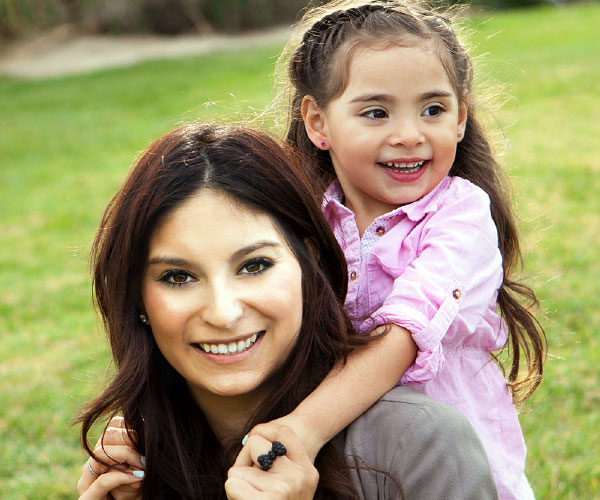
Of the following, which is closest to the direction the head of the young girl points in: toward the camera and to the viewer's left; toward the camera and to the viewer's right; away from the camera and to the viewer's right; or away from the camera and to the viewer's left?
toward the camera and to the viewer's right

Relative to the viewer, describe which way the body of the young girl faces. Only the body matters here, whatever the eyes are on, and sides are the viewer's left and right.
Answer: facing the viewer and to the left of the viewer

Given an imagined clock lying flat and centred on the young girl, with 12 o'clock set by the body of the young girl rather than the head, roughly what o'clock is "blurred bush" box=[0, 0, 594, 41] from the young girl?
The blurred bush is roughly at 4 o'clock from the young girl.

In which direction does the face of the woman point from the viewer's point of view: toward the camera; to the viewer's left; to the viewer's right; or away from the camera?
toward the camera
